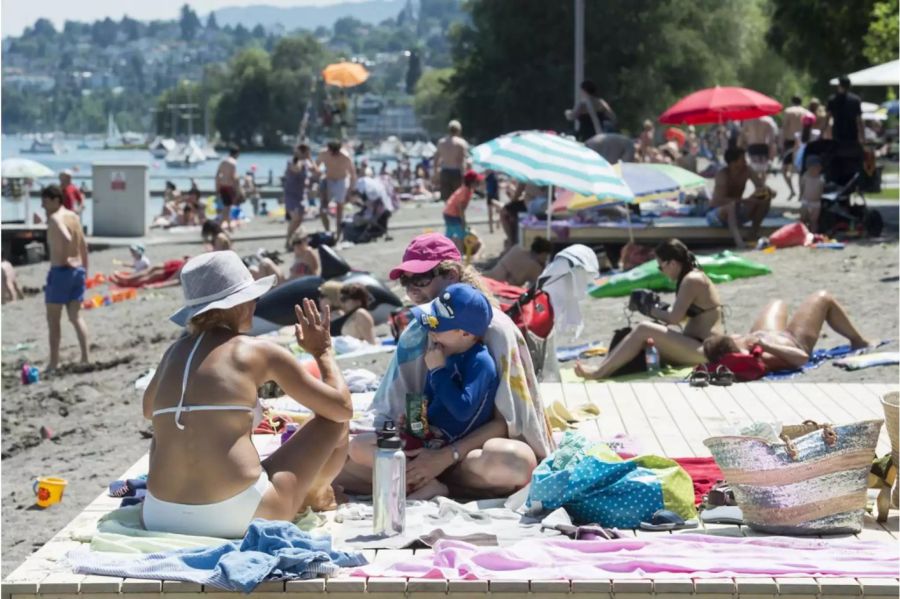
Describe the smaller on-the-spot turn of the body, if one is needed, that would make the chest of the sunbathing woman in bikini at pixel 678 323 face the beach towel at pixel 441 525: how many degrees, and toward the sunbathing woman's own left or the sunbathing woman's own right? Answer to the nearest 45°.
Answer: approximately 90° to the sunbathing woman's own left

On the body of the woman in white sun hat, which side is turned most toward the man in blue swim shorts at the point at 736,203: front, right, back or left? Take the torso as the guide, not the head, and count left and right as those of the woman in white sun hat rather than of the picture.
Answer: front

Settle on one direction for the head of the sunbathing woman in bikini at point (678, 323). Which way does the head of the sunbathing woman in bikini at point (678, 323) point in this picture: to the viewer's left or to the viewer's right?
to the viewer's left

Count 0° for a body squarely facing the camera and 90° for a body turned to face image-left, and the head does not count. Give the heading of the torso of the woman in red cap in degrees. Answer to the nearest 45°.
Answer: approximately 45°

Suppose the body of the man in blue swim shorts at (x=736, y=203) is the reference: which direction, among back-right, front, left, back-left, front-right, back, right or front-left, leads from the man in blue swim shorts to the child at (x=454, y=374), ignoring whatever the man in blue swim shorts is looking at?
front-right

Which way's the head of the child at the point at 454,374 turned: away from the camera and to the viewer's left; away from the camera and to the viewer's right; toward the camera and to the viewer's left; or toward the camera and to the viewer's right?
toward the camera and to the viewer's left

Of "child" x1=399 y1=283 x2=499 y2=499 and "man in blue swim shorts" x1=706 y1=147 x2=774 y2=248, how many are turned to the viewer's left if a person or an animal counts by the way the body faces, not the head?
1

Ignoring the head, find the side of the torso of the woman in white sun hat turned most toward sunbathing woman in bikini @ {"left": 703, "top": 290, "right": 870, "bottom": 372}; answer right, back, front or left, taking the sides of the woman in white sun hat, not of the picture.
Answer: front

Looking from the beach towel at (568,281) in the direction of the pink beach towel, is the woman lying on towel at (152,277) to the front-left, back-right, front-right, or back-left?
back-right

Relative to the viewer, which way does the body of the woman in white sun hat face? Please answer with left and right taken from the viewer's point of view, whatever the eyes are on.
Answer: facing away from the viewer and to the right of the viewer

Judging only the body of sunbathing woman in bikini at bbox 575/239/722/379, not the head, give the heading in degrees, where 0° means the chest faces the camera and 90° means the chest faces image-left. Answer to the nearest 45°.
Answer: approximately 90°
